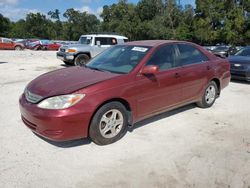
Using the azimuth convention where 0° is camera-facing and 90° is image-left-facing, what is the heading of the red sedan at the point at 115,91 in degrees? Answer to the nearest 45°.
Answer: approximately 45°

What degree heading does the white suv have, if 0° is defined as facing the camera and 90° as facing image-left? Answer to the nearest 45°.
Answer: approximately 45°

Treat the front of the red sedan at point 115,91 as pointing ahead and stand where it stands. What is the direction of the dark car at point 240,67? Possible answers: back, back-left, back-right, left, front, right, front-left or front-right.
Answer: back
